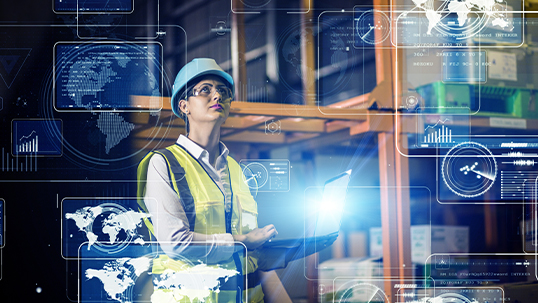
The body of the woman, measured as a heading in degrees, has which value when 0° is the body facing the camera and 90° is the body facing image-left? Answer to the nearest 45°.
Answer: approximately 315°
